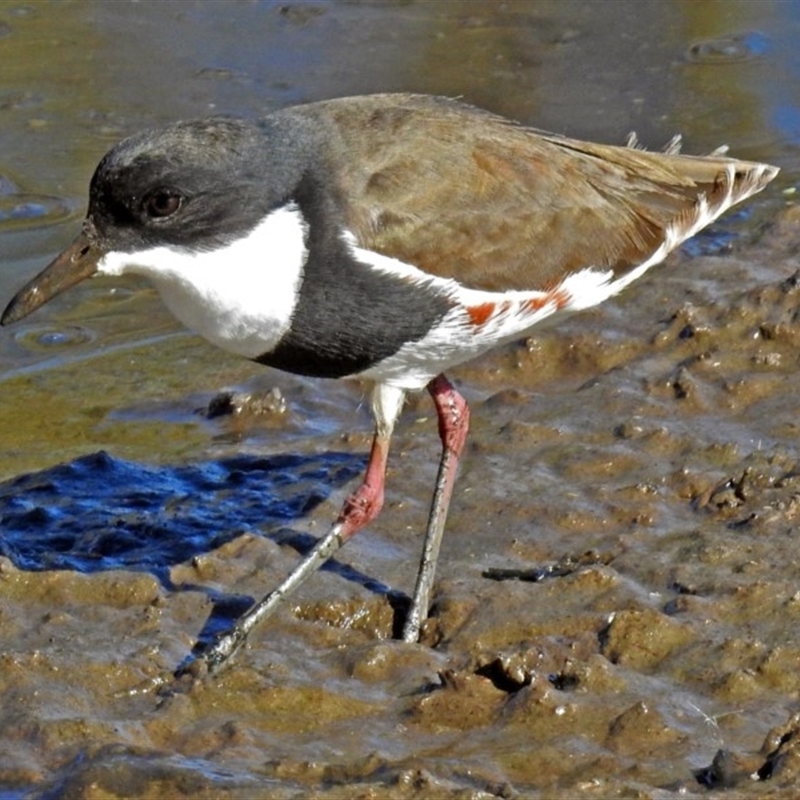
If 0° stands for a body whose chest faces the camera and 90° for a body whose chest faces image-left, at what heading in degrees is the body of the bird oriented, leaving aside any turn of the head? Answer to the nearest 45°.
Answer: approximately 90°
